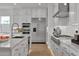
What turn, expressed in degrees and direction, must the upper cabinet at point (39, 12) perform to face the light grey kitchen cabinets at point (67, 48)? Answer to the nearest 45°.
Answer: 0° — it already faces it

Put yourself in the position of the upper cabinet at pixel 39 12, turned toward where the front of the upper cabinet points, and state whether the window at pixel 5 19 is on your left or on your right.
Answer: on your right

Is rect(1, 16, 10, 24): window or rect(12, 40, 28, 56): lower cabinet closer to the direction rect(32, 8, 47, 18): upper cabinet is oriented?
the lower cabinet

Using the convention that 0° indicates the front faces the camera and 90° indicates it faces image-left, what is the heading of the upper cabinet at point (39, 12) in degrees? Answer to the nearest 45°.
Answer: approximately 0°

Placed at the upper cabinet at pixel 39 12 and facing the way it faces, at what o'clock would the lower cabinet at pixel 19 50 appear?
The lower cabinet is roughly at 12 o'clock from the upper cabinet.
